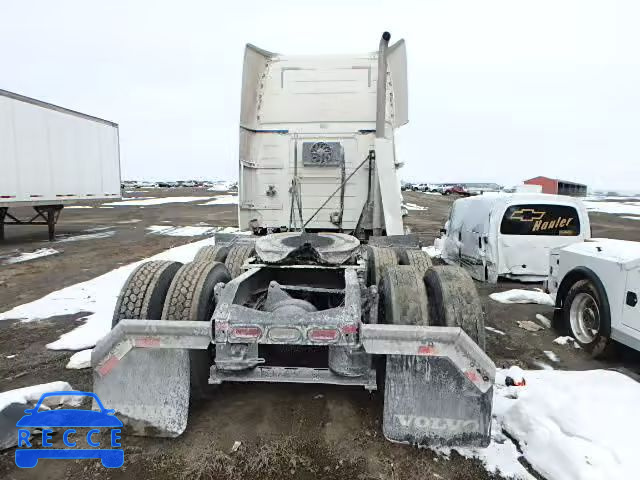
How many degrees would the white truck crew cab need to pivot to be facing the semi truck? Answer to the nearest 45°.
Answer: approximately 135° to its left

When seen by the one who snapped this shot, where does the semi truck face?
facing away from the viewer

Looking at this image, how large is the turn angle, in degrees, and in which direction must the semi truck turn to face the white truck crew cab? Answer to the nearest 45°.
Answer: approximately 45° to its right

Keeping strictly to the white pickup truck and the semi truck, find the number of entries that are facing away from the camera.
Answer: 1

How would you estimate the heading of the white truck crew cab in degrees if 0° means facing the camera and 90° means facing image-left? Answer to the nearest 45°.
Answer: approximately 135°

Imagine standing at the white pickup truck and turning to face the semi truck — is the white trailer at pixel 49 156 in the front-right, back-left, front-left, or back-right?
front-right

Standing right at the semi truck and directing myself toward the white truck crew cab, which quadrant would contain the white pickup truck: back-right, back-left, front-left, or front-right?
front-right

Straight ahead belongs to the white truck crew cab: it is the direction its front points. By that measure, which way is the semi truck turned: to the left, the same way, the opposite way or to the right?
the same way

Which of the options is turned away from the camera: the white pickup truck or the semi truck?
the semi truck
